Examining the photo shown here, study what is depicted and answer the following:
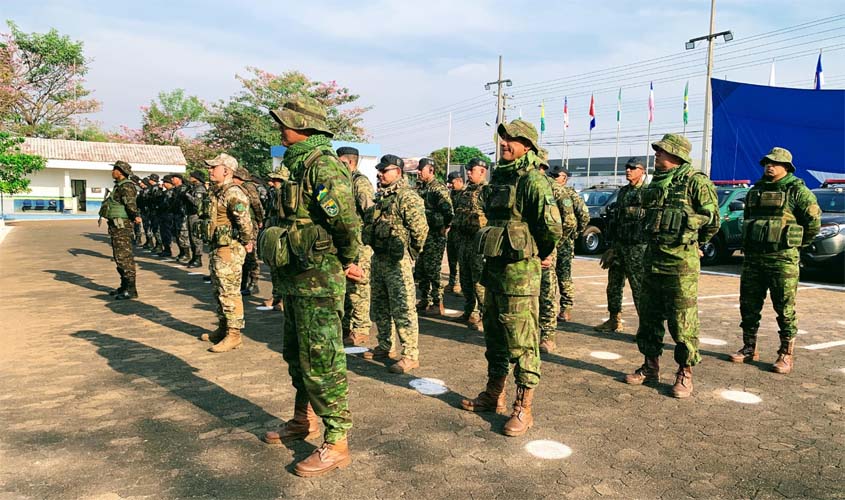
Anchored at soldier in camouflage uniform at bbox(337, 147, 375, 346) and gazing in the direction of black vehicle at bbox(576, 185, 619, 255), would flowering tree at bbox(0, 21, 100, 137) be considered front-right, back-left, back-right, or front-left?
front-left

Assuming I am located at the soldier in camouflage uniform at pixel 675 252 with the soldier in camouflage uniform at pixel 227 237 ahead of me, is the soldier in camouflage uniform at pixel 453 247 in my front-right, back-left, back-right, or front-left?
front-right

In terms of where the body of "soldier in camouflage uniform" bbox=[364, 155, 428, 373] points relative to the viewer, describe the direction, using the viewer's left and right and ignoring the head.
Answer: facing the viewer and to the left of the viewer

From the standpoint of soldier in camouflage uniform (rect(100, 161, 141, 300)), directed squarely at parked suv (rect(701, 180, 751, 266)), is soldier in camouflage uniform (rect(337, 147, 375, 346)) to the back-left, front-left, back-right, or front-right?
front-right

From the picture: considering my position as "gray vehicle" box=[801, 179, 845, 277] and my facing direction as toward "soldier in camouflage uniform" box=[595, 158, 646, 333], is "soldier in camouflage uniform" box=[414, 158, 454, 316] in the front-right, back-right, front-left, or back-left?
front-right

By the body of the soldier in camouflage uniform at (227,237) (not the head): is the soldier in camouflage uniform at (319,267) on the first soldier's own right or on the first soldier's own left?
on the first soldier's own left

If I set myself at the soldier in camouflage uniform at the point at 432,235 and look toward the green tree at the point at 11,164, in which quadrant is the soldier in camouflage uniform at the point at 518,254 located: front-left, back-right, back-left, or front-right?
back-left

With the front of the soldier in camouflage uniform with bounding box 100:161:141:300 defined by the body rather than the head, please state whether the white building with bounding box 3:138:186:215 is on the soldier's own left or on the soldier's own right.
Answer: on the soldier's own right
